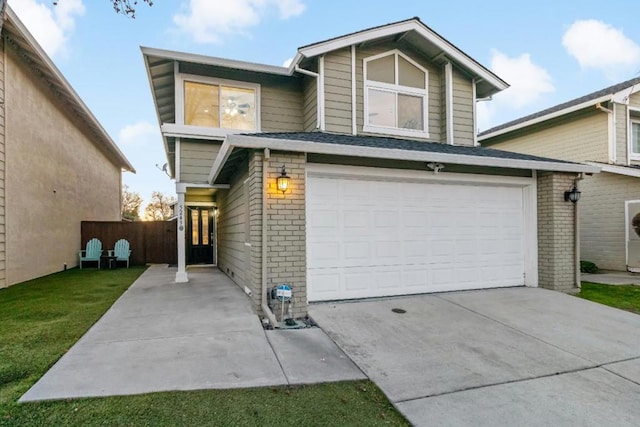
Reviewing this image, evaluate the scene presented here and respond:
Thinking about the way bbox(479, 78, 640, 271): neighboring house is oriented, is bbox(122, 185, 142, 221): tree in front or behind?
behind

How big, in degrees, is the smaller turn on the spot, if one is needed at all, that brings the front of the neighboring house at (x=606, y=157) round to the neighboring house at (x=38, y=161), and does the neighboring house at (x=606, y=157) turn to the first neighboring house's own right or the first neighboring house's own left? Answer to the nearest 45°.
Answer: approximately 90° to the first neighboring house's own right

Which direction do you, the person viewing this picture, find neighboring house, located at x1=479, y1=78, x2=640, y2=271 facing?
facing the viewer and to the right of the viewer

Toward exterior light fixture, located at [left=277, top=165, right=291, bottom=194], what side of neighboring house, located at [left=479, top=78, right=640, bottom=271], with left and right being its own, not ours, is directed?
right

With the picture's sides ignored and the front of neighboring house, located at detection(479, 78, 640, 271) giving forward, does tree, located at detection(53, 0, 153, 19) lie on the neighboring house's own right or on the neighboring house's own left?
on the neighboring house's own right

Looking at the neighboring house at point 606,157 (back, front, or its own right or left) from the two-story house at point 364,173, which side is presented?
right

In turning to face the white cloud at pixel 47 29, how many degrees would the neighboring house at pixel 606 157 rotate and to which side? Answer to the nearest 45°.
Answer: approximately 90° to its right
